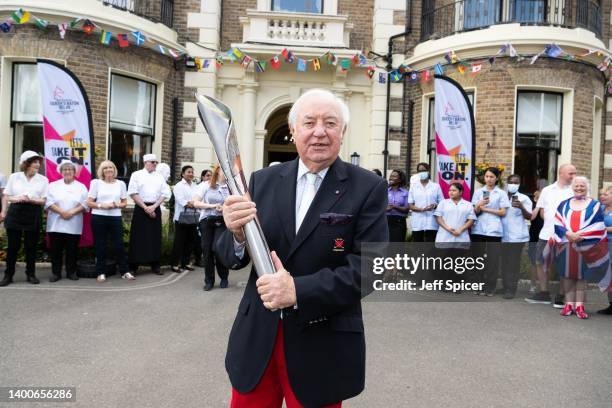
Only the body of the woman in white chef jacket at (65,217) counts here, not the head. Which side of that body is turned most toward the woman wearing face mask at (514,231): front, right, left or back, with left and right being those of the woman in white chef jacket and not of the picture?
left

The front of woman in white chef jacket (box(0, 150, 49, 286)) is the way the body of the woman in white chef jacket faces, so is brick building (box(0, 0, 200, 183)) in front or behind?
behind

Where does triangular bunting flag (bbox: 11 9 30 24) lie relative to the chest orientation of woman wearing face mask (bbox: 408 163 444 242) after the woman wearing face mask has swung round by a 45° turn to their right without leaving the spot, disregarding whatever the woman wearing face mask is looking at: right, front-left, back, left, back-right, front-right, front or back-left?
front-right

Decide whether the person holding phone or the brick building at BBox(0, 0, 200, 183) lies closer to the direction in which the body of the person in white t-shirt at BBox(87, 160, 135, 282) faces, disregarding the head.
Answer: the person holding phone

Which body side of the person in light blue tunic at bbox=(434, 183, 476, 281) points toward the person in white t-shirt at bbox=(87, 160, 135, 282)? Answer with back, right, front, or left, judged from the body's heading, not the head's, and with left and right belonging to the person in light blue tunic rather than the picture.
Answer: right

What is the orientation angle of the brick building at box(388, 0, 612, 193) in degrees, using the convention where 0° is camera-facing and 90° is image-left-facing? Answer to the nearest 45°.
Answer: approximately 0°
